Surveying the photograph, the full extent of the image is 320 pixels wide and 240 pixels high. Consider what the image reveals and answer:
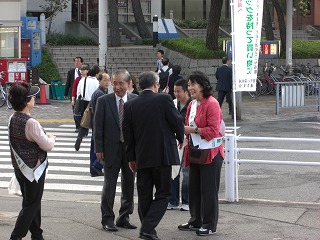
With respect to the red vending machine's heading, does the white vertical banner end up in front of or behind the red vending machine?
in front

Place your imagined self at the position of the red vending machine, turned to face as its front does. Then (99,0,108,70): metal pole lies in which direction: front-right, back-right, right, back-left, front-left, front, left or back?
front-left

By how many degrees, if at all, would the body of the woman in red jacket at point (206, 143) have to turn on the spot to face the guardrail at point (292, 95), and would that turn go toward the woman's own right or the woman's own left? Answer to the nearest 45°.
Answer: approximately 135° to the woman's own right

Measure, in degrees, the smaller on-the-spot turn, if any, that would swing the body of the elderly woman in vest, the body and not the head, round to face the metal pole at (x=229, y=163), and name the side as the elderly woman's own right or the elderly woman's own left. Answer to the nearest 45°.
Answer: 0° — they already face it

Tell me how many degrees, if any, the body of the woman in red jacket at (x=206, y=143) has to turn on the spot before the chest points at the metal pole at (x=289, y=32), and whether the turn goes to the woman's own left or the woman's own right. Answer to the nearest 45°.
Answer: approximately 135° to the woman's own right

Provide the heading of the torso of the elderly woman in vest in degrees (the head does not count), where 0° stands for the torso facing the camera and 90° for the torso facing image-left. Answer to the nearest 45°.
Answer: approximately 225°

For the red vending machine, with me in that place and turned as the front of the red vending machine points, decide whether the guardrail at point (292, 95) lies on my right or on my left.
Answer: on my left

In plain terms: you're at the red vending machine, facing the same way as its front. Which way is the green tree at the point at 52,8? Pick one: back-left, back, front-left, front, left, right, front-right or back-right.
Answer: back

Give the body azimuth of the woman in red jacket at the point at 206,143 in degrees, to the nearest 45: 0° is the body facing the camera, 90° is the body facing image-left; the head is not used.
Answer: approximately 45°

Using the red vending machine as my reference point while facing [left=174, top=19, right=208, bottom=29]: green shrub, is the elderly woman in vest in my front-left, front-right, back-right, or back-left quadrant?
back-right
